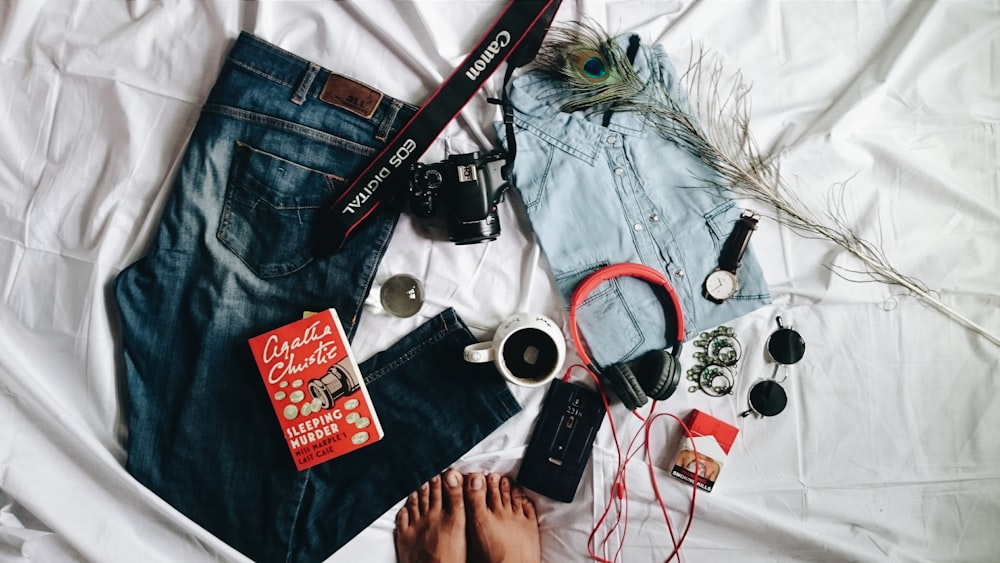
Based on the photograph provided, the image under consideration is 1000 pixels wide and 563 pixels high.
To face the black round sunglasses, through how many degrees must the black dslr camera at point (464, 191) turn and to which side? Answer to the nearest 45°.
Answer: approximately 90° to its left

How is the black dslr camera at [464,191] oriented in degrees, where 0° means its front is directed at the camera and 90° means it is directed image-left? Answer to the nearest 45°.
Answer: approximately 0°
